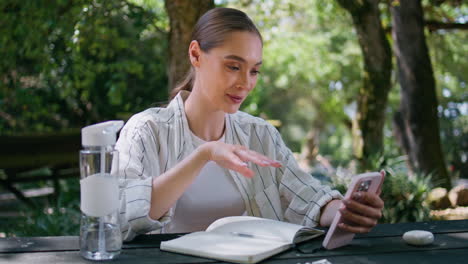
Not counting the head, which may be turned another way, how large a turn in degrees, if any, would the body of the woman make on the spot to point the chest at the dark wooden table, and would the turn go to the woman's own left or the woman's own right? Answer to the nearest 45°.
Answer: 0° — they already face it

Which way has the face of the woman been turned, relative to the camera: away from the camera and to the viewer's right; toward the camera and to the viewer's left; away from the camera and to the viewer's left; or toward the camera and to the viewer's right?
toward the camera and to the viewer's right

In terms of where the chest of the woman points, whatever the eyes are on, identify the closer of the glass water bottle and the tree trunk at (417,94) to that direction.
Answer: the glass water bottle

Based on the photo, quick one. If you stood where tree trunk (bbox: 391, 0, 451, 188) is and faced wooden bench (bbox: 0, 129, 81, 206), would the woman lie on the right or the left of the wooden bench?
left

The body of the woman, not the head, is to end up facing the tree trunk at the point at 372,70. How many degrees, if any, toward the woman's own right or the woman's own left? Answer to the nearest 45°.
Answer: approximately 135° to the woman's own left

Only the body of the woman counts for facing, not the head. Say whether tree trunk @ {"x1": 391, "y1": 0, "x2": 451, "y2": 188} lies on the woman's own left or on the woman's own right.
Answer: on the woman's own left

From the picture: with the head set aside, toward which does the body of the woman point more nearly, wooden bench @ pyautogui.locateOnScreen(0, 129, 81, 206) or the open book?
the open book

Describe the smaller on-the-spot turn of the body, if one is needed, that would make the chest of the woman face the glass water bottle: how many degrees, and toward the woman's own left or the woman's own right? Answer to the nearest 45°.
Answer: approximately 45° to the woman's own right

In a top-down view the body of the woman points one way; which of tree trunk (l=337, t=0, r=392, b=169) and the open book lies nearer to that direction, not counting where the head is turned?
the open book

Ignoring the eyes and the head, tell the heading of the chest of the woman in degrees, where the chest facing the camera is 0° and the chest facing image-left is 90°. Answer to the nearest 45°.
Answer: approximately 315°

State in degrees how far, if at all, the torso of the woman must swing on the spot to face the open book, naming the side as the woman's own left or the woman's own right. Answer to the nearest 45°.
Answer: approximately 45° to the woman's own right

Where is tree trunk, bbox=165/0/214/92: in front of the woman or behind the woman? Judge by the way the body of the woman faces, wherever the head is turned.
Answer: behind
